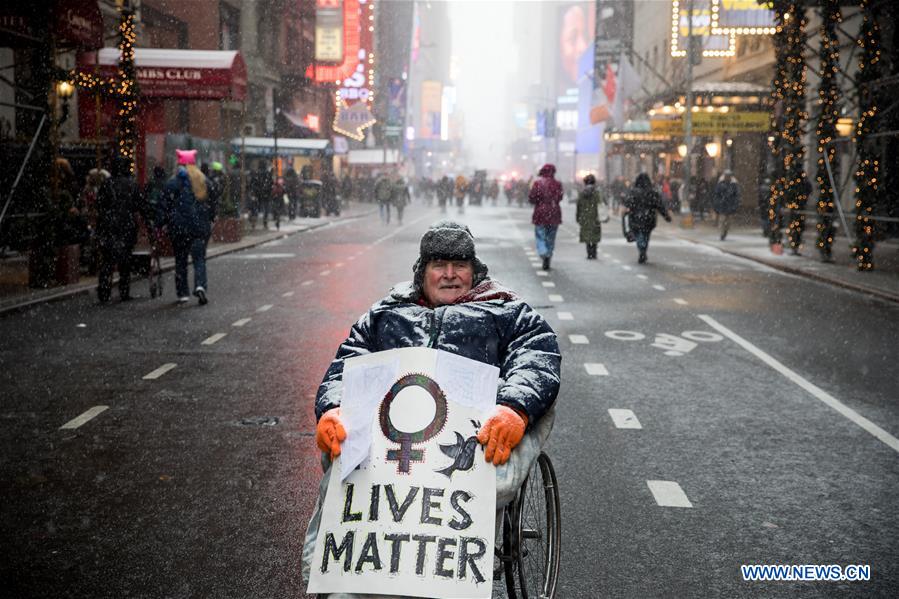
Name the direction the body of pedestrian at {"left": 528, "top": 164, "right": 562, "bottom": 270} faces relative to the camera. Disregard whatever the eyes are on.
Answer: away from the camera

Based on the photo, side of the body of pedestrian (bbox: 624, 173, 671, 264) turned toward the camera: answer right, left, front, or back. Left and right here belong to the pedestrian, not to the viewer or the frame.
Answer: back

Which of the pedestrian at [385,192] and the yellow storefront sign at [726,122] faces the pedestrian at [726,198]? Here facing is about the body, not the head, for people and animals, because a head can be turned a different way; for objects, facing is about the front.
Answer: the yellow storefront sign

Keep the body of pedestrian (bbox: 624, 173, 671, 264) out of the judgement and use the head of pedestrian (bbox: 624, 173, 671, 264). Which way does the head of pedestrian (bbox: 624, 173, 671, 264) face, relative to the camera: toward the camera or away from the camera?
away from the camera

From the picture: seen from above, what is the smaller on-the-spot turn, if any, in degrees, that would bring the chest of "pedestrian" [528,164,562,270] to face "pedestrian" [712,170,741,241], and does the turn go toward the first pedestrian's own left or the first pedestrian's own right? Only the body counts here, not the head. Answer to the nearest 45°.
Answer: approximately 45° to the first pedestrian's own right

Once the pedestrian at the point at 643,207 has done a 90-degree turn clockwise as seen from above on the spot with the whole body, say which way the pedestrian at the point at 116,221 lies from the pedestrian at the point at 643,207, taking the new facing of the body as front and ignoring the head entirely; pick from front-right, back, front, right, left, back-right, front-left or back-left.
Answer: back-right

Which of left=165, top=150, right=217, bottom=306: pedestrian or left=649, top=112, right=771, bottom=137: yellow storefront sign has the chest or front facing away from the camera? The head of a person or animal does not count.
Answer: the pedestrian

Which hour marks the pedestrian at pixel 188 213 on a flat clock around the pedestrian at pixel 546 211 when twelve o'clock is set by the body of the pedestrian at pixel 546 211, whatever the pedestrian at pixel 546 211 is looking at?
the pedestrian at pixel 188 213 is roughly at 7 o'clock from the pedestrian at pixel 546 211.
